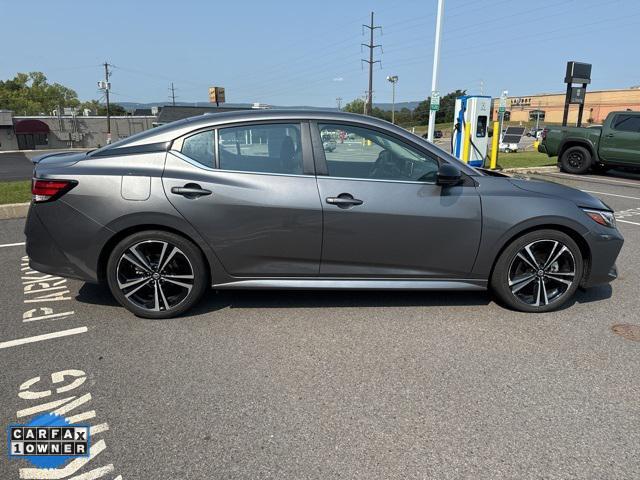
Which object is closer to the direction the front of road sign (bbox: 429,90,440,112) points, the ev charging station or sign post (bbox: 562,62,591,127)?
the ev charging station

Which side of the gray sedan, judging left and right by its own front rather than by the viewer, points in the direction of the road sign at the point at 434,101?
left

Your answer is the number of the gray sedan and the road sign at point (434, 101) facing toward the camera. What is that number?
1

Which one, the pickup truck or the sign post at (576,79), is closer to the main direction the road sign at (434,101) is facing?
the pickup truck

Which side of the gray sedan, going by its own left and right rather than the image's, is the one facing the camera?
right

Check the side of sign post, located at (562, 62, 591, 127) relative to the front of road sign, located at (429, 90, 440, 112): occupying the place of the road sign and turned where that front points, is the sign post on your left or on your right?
on your left

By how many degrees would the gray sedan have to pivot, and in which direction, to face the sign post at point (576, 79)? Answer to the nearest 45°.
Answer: approximately 45° to its left

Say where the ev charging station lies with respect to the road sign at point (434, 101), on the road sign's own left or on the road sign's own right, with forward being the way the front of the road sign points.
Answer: on the road sign's own left

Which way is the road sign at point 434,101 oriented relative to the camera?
toward the camera

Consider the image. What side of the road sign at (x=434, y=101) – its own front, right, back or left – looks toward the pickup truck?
left

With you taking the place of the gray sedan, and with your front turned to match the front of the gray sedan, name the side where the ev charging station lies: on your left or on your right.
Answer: on your left

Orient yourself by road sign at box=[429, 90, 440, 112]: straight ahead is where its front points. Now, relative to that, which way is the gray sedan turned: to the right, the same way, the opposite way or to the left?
to the left

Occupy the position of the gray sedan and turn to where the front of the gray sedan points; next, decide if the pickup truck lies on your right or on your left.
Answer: on your left
